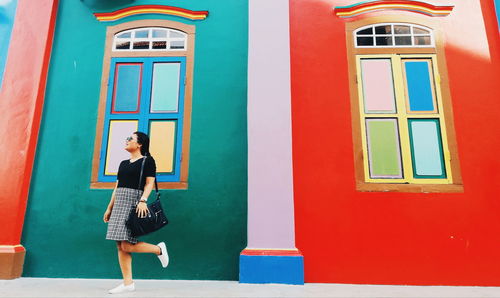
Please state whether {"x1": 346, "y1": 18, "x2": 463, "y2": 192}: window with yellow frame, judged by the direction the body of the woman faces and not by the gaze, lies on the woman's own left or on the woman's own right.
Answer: on the woman's own left

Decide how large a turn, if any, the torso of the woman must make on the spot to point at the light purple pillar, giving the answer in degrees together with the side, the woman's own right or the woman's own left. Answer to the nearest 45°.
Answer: approximately 135° to the woman's own left

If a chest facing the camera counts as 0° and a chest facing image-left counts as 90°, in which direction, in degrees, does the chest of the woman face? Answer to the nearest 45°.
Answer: approximately 45°

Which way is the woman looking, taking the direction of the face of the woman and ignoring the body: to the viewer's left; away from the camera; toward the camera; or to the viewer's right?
to the viewer's left
